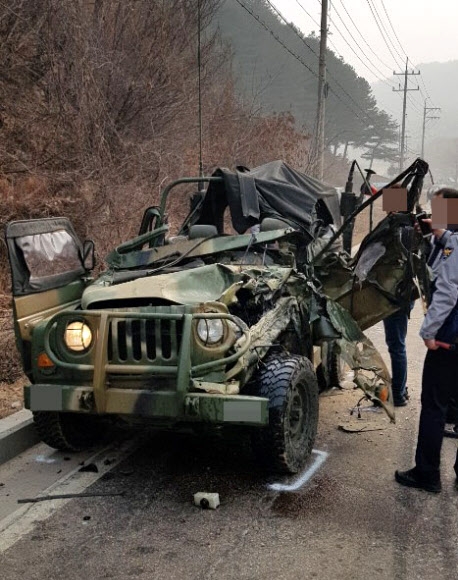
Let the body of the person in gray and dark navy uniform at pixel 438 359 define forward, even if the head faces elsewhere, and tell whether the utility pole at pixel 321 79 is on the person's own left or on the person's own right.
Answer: on the person's own right

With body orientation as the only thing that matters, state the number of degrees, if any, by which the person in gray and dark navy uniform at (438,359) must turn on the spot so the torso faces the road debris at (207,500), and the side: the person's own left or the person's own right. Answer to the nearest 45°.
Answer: approximately 45° to the person's own left

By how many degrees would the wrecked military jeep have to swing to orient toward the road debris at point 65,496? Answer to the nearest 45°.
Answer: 0° — it already faces it

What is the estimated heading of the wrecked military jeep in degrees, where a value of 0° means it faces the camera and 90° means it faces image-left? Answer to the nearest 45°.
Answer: approximately 45°

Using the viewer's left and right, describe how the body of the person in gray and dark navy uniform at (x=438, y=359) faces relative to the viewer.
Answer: facing to the left of the viewer

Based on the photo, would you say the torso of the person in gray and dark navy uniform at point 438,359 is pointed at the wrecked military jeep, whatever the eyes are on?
yes
